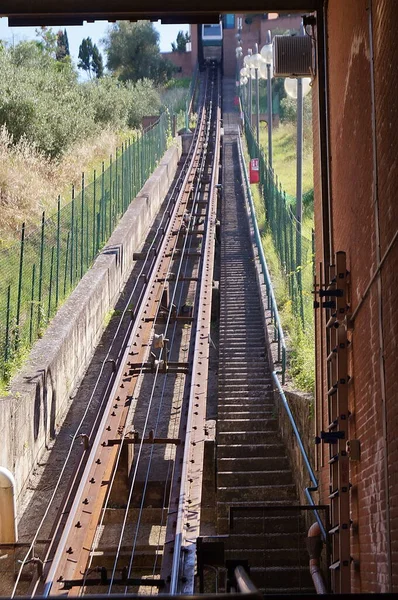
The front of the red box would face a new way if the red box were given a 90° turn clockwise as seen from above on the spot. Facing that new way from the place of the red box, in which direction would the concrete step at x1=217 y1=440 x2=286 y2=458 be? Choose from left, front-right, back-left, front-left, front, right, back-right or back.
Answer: left

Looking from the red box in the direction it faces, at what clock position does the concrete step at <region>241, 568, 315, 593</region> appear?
The concrete step is roughly at 12 o'clock from the red box.

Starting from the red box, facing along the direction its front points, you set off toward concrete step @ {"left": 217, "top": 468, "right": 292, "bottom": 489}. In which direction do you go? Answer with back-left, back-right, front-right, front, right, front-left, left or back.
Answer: front

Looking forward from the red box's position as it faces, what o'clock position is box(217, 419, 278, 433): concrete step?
The concrete step is roughly at 12 o'clock from the red box.

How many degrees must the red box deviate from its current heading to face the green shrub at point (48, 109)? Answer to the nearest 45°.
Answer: approximately 90° to its right

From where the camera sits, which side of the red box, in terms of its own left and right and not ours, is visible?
front

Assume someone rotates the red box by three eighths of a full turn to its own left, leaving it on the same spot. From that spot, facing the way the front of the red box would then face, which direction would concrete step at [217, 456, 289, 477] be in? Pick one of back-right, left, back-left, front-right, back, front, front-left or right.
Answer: back-right

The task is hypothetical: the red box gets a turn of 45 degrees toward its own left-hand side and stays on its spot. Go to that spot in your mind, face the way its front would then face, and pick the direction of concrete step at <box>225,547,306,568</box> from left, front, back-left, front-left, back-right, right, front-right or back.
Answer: front-right

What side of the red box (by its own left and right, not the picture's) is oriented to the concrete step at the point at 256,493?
front

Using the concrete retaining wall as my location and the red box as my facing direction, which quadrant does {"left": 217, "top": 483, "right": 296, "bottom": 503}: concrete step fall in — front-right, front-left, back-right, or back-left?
back-right

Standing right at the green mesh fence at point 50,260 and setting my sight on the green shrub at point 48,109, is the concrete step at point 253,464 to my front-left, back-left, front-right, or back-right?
back-right
